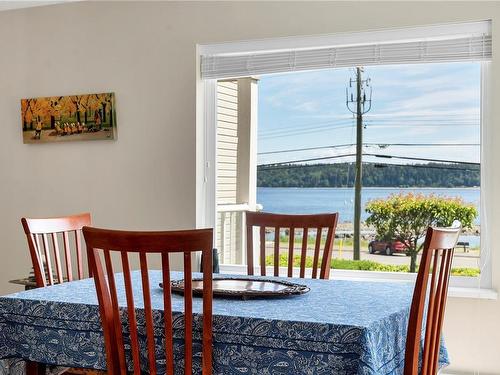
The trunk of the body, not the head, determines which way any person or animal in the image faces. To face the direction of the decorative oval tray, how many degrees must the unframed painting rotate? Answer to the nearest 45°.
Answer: approximately 45° to its left

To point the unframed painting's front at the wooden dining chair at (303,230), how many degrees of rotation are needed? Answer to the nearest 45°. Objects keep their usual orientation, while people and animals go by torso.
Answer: approximately 90° to its left

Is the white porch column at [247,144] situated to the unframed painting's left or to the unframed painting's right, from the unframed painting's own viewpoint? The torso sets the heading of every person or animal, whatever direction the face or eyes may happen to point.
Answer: on its left

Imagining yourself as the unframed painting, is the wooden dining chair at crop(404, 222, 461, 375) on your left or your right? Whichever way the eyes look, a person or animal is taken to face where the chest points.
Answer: on your left

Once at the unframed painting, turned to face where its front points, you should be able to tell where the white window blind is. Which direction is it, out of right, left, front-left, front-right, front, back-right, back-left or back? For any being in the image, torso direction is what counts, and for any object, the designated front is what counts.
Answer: left

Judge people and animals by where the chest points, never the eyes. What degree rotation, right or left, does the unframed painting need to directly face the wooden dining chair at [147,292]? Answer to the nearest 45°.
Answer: approximately 45° to its left

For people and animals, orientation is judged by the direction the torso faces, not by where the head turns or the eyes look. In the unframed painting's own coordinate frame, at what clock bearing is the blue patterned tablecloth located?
The blue patterned tablecloth is roughly at 10 o'clock from the unframed painting.

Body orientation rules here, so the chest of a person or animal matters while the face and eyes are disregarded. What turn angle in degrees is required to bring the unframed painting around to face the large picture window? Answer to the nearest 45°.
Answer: approximately 90° to its left

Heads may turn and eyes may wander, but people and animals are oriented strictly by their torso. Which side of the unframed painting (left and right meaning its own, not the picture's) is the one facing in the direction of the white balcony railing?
left

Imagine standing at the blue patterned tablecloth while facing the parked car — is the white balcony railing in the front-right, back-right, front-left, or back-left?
front-left

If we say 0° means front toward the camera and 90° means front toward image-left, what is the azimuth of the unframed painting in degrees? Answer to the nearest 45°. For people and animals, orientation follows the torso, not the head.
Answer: approximately 45°
